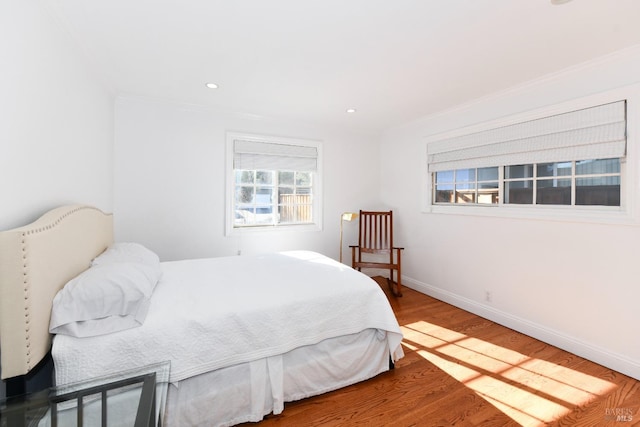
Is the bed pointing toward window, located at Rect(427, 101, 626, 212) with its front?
yes

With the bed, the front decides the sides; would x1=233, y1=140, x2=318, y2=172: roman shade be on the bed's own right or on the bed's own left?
on the bed's own left

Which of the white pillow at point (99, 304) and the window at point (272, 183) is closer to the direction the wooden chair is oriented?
the white pillow

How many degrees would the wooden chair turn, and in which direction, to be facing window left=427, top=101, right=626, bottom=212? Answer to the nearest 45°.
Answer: approximately 45° to its left

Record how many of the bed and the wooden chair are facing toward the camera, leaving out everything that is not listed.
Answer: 1

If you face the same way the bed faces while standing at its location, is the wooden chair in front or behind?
in front

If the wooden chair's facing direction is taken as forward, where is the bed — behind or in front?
in front

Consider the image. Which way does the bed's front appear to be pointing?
to the viewer's right

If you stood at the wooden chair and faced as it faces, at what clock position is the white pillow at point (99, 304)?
The white pillow is roughly at 1 o'clock from the wooden chair.

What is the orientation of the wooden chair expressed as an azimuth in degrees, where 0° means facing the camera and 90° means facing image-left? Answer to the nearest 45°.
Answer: approximately 0°

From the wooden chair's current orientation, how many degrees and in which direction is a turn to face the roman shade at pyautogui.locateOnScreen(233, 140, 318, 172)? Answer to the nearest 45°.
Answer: approximately 45° to its right

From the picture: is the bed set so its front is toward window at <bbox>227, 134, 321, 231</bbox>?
no

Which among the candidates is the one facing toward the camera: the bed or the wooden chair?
the wooden chair

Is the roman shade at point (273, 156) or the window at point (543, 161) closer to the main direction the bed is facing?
the window

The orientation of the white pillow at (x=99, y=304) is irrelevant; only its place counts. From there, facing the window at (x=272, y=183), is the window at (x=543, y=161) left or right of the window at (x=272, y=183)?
right
